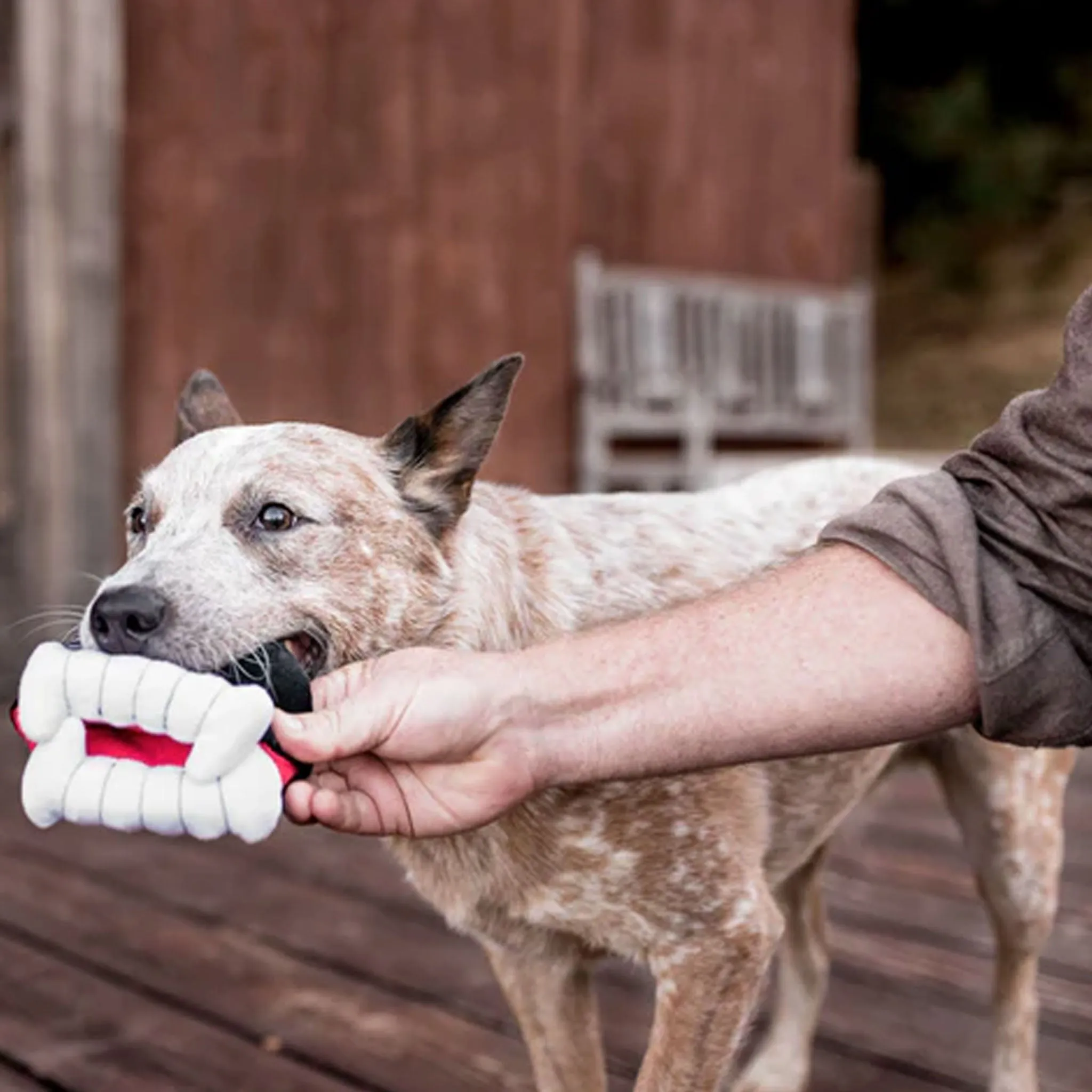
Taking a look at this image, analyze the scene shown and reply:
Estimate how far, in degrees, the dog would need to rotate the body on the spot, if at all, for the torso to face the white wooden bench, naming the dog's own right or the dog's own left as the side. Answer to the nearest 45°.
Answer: approximately 135° to the dog's own right

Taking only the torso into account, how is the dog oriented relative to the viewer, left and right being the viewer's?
facing the viewer and to the left of the viewer
